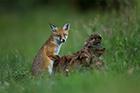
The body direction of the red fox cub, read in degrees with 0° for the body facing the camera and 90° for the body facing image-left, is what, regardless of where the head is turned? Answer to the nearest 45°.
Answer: approximately 315°

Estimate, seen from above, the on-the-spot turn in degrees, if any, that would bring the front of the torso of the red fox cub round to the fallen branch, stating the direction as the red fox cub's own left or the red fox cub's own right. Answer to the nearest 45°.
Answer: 0° — it already faces it
